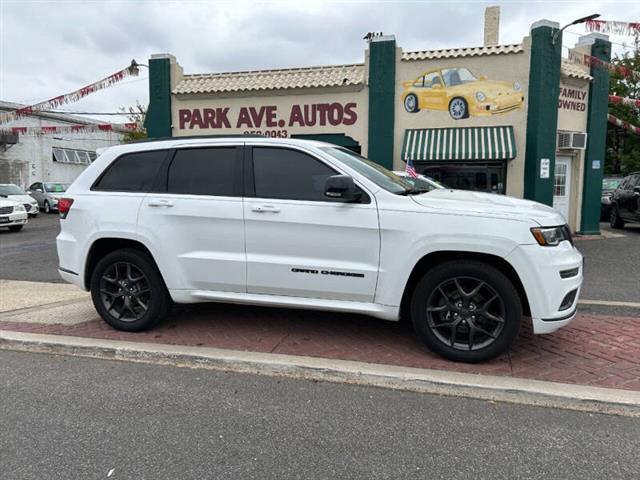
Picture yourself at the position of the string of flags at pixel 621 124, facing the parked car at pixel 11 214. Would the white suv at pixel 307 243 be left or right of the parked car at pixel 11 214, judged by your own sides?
left

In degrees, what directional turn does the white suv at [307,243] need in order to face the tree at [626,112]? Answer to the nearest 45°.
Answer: approximately 45° to its left

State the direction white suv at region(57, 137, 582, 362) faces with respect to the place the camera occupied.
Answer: facing to the right of the viewer

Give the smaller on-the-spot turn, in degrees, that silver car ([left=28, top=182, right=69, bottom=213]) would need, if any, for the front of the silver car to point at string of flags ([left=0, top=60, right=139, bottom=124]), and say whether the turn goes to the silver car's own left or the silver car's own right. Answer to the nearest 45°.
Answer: approximately 45° to the silver car's own right

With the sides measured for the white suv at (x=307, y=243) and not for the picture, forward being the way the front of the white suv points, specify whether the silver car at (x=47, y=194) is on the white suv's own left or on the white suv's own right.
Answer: on the white suv's own left

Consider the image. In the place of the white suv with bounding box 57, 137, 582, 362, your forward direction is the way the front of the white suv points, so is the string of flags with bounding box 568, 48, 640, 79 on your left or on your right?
on your left

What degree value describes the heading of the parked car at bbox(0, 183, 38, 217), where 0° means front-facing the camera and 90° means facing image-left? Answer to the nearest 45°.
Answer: approximately 315°

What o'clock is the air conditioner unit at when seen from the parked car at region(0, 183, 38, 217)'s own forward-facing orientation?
The air conditioner unit is roughly at 12 o'clock from the parked car.
